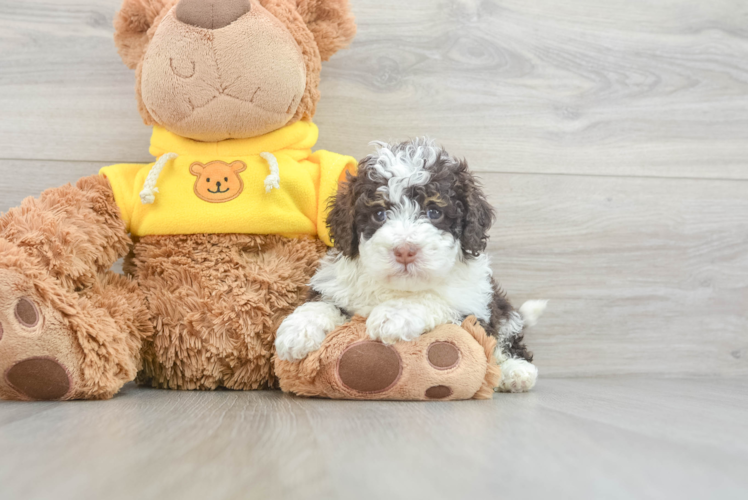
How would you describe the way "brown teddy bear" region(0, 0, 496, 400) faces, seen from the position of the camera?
facing the viewer

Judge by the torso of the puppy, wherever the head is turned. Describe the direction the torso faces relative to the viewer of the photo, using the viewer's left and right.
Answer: facing the viewer and to the left of the viewer

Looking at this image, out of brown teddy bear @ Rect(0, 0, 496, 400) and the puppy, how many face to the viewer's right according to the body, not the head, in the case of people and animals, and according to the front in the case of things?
0
